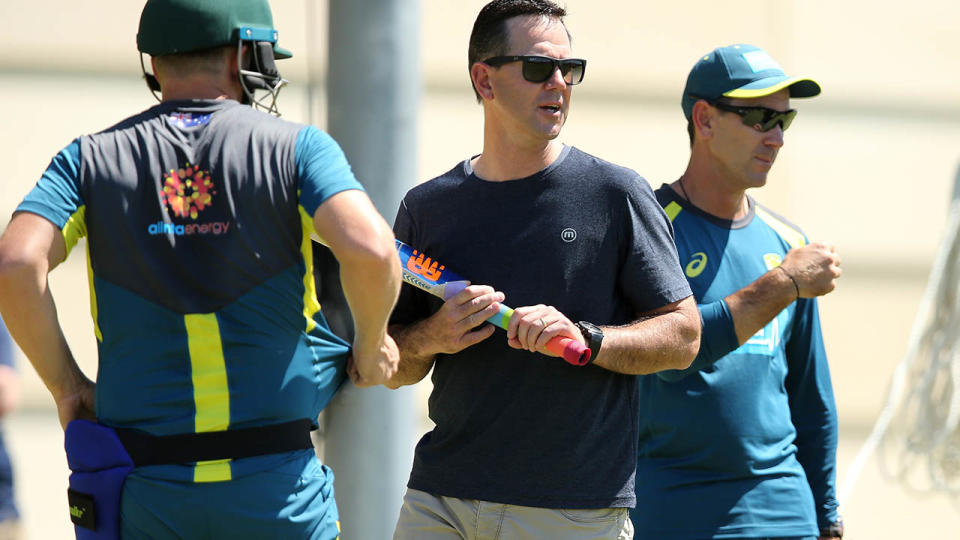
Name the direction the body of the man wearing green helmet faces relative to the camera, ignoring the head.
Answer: away from the camera

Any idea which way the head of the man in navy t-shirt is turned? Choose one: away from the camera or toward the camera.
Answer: toward the camera

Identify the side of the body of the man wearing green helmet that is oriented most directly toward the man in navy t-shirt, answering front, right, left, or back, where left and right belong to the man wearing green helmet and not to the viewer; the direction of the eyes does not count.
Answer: right

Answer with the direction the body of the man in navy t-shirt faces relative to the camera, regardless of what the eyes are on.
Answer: toward the camera

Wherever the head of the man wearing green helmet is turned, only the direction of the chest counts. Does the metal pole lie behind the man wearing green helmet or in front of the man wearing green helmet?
in front

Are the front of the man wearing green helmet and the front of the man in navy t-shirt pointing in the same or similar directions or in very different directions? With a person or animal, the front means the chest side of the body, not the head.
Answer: very different directions

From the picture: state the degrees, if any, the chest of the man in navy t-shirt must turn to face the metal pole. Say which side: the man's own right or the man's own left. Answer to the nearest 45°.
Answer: approximately 135° to the man's own right

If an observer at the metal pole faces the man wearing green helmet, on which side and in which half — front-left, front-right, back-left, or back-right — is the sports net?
back-left

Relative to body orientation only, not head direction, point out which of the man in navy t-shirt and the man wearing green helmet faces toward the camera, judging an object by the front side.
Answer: the man in navy t-shirt

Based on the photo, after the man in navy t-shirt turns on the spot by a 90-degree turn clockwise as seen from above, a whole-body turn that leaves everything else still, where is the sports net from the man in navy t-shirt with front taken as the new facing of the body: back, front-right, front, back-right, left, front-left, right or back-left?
back-right

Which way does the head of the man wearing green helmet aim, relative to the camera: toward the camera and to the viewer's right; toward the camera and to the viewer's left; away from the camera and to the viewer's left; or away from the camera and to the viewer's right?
away from the camera and to the viewer's right

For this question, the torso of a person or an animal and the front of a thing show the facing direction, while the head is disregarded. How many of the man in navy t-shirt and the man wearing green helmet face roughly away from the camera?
1

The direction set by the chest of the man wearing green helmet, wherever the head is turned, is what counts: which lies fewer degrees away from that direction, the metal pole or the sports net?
the metal pole
